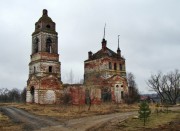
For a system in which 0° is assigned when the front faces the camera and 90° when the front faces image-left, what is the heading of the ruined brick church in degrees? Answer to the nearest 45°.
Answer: approximately 45°
